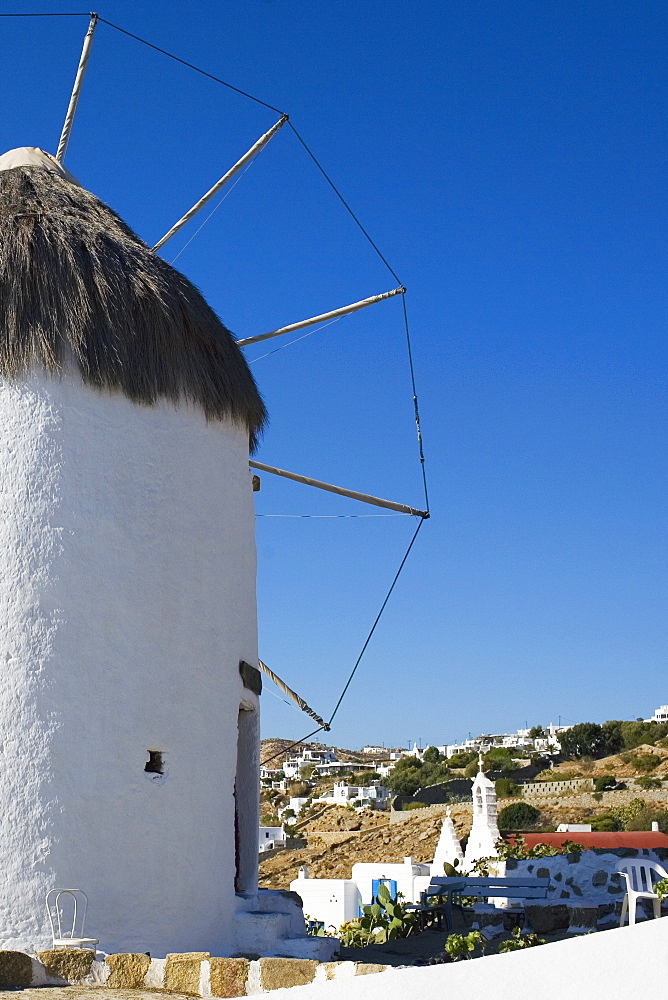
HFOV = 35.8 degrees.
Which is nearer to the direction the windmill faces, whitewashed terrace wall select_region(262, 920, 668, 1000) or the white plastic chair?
the white plastic chair

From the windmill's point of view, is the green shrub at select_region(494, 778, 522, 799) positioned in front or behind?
in front

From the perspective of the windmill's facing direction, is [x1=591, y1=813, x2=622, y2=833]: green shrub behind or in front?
in front

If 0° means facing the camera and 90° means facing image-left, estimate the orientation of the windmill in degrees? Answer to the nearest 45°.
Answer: approximately 180°

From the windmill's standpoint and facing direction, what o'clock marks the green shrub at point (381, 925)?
The green shrub is roughly at 1 o'clock from the windmill.

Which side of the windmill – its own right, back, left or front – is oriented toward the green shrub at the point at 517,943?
front

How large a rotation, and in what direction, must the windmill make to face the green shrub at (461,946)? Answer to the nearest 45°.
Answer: approximately 45° to its right

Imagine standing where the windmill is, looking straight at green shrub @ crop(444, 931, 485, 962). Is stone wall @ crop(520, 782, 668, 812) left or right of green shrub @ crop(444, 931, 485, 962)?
left

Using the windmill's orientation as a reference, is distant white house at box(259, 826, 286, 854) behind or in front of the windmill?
in front
